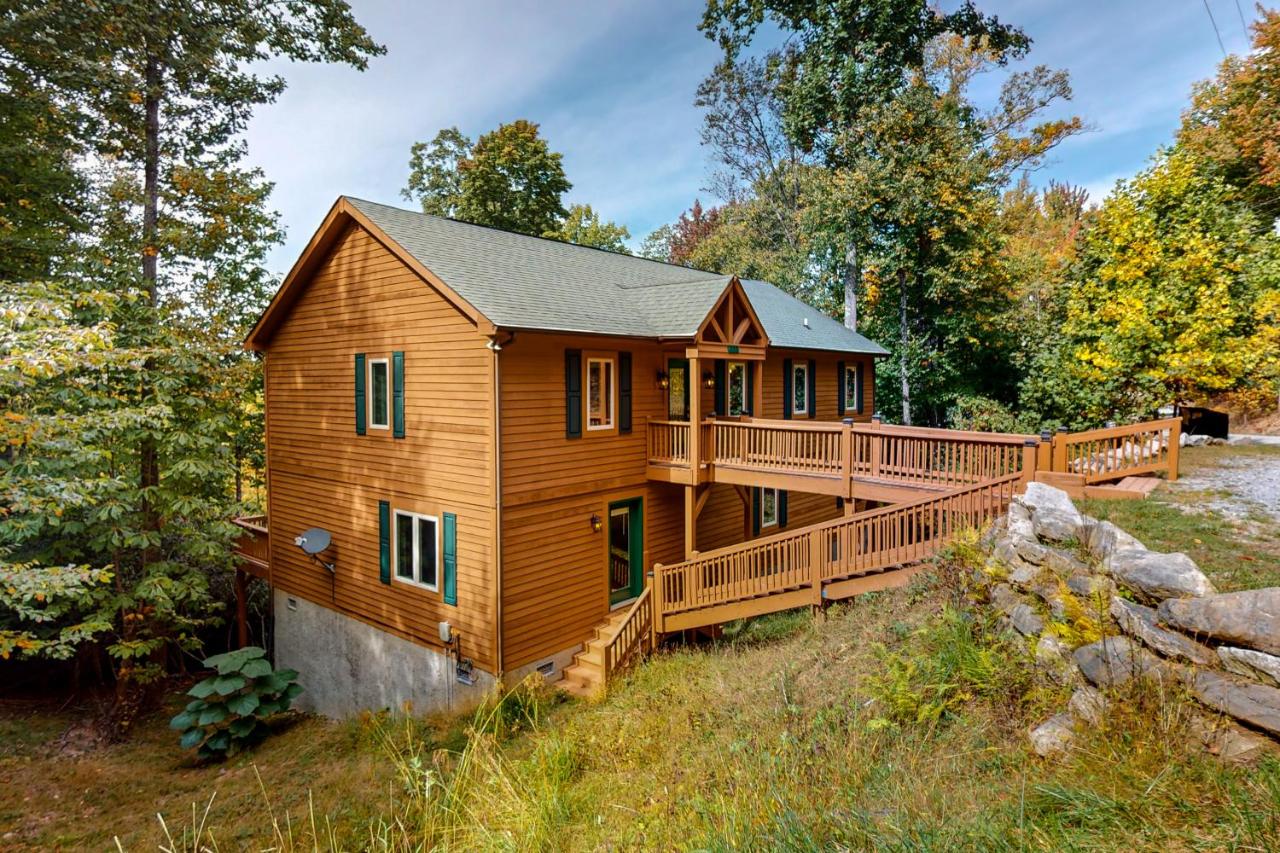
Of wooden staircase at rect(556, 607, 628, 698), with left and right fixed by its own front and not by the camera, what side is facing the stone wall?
left

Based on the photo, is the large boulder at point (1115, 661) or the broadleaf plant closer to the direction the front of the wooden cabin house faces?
the large boulder

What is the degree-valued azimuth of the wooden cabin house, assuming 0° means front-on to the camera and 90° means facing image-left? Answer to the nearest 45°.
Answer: approximately 315°

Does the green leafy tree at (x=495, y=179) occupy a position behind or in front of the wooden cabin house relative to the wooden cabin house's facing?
behind

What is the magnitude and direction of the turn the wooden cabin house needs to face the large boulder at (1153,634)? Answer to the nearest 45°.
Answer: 0° — it already faces it

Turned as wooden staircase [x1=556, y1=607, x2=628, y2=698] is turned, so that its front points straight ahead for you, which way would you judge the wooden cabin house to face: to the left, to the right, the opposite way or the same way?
to the left

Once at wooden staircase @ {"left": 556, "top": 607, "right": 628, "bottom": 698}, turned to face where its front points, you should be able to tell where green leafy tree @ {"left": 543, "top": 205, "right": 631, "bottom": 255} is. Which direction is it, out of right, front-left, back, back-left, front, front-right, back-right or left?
back-right

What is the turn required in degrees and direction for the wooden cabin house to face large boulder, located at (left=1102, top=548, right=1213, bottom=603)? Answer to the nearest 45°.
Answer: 0° — it already faces it

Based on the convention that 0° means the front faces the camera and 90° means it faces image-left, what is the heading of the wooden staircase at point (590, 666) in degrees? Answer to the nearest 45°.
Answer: approximately 45°

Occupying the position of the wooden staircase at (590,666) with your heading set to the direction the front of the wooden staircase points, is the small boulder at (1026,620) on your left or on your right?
on your left

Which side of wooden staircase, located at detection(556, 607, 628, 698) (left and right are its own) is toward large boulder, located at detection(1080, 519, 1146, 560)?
left

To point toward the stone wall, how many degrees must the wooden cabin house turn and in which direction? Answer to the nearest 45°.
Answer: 0° — it already faces it
